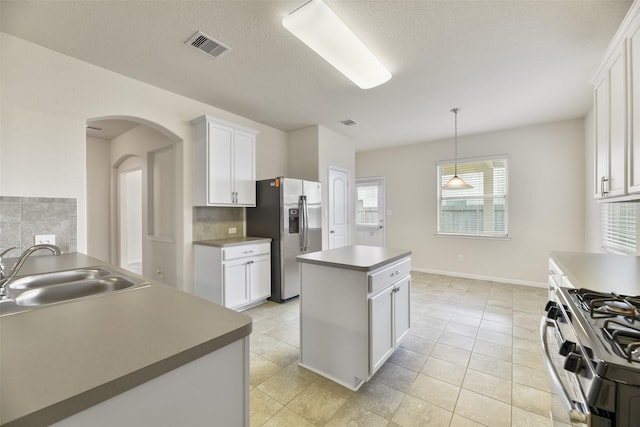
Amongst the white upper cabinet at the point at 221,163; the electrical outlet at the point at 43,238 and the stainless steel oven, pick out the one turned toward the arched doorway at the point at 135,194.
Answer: the stainless steel oven

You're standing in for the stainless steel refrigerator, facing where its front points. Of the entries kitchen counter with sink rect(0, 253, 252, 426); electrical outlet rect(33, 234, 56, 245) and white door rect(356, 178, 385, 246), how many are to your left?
1

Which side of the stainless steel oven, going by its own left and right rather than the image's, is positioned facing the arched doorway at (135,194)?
front

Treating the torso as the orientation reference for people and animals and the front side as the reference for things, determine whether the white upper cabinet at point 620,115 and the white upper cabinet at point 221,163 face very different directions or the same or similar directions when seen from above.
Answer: very different directions

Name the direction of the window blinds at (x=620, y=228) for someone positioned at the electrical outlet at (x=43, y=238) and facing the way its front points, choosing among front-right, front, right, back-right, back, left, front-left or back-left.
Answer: front-left

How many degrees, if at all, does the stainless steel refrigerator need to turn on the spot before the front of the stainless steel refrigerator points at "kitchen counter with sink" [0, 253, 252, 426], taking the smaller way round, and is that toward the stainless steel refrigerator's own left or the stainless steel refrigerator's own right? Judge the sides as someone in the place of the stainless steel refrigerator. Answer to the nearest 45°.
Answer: approximately 45° to the stainless steel refrigerator's own right

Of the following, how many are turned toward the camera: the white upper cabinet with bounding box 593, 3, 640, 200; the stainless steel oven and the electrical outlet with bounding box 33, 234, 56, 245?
1

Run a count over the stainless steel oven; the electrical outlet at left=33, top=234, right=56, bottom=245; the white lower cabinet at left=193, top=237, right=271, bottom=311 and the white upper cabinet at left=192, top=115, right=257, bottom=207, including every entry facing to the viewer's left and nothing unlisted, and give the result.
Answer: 1

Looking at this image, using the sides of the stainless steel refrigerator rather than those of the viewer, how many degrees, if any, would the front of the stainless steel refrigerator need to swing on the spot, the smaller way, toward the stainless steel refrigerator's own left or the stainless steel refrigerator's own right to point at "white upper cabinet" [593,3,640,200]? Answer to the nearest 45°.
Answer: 0° — it already faces it

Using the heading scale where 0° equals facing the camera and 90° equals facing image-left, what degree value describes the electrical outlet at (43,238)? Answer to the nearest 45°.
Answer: approximately 0°

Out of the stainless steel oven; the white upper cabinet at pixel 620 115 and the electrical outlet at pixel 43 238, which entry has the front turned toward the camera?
the electrical outlet
